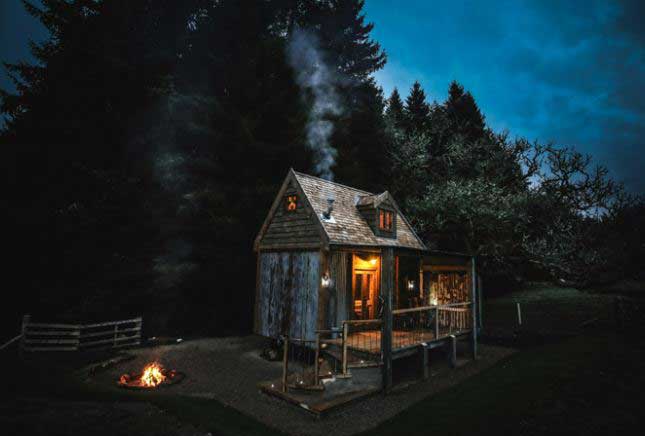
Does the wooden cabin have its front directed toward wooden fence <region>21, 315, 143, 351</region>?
no

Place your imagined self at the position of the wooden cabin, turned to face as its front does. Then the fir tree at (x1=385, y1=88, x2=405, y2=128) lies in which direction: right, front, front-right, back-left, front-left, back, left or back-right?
back-left

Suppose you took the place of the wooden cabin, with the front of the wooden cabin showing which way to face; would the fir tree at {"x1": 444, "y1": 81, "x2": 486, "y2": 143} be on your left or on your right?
on your left

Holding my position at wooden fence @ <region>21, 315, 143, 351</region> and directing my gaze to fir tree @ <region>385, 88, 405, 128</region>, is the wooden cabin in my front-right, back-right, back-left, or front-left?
front-right

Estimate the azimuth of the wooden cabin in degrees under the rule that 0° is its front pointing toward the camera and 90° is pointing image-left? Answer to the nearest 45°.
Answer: approximately 315°

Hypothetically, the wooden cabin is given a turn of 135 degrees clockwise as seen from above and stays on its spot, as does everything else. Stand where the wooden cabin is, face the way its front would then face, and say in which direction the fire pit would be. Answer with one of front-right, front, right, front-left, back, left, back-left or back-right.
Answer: front-left

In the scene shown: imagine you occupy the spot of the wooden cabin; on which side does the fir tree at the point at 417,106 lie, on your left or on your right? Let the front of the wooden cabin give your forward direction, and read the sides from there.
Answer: on your left
